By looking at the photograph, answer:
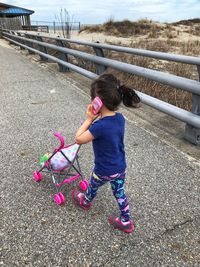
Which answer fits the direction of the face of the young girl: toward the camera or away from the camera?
away from the camera

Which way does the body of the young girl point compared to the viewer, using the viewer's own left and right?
facing away from the viewer and to the left of the viewer

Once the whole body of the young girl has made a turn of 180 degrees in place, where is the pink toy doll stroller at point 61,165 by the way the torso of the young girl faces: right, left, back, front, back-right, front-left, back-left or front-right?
back
